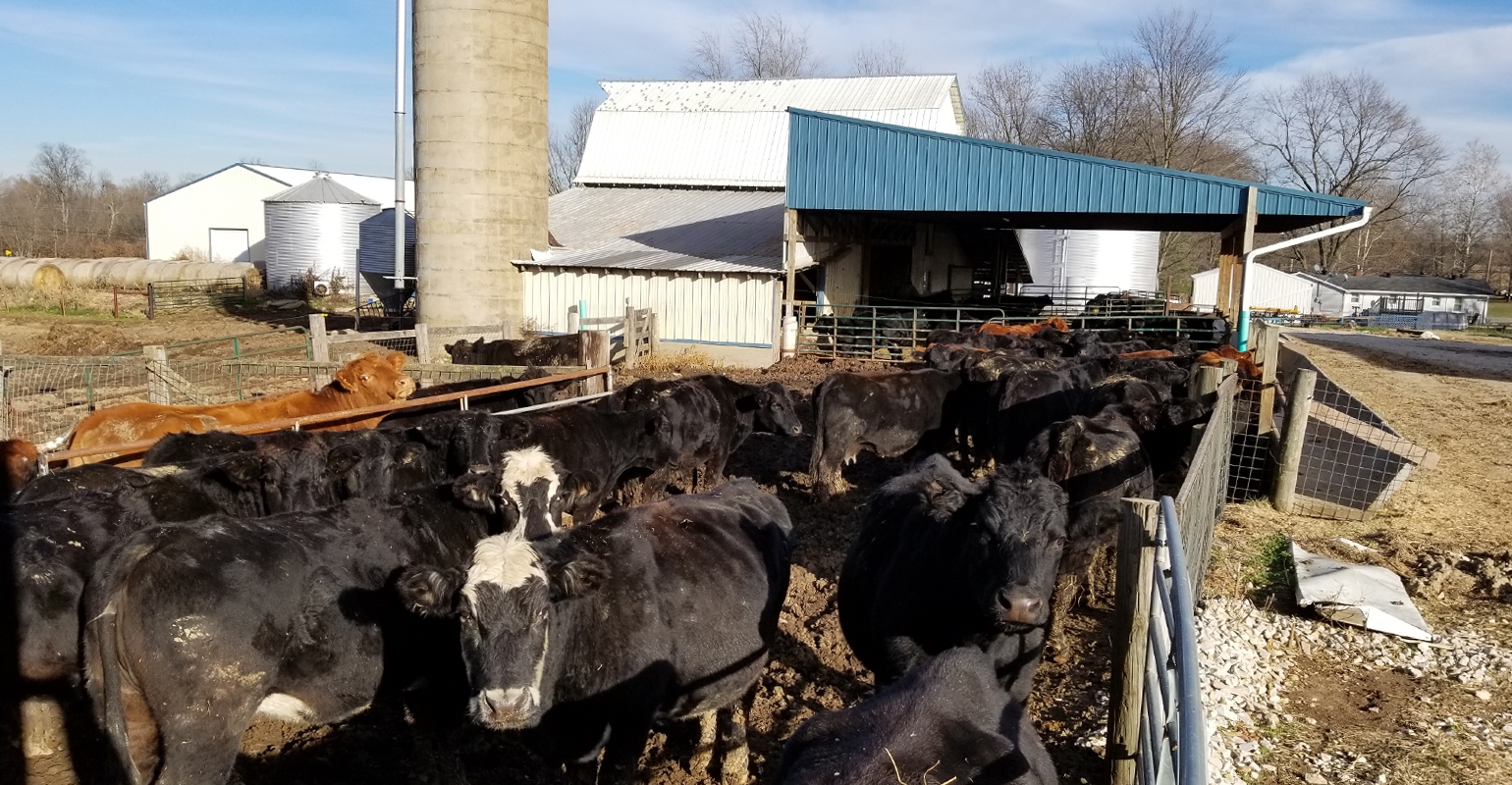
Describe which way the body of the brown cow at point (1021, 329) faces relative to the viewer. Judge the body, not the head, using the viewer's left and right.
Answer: facing to the right of the viewer

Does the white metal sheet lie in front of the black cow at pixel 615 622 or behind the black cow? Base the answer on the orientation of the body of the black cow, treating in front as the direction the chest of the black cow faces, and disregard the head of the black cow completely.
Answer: behind

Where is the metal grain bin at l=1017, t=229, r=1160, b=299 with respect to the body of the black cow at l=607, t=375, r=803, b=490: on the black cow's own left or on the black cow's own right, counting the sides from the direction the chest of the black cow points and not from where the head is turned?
on the black cow's own left

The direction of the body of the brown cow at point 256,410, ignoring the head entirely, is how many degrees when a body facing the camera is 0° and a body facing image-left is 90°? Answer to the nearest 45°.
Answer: approximately 270°

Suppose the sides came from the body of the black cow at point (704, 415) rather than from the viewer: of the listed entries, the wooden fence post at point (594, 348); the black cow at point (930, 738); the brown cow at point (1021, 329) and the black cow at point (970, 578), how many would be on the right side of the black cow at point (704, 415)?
2

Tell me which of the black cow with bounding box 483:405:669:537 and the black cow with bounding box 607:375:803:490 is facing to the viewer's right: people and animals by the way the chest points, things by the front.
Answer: the black cow with bounding box 607:375:803:490

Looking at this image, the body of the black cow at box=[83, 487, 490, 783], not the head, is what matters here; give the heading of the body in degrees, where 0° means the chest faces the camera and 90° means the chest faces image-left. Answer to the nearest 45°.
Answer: approximately 225°

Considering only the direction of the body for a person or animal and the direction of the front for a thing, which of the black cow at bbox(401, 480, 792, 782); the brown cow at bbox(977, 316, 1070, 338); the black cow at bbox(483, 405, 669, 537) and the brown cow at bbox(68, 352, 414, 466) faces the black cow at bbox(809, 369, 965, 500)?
the brown cow at bbox(68, 352, 414, 466)

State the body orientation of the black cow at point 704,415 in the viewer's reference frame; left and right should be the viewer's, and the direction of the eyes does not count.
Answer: facing to the right of the viewer

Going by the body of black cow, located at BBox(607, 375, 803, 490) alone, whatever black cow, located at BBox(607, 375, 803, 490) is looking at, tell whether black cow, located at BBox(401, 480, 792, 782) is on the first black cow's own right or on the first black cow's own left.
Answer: on the first black cow's own right

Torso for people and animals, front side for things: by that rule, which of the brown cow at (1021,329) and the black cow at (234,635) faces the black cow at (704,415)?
the black cow at (234,635)

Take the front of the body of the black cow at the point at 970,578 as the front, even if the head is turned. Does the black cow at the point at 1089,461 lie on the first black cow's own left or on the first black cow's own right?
on the first black cow's own left
